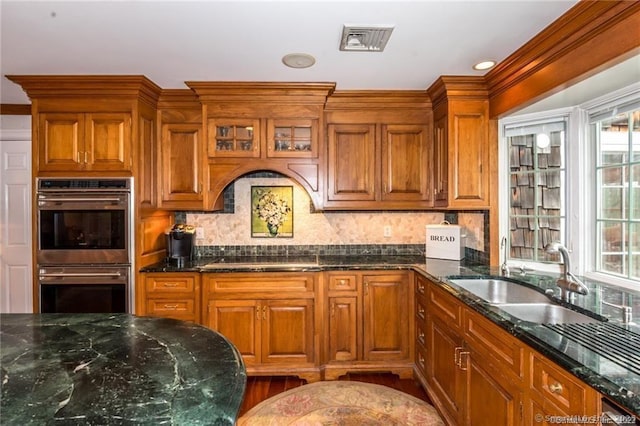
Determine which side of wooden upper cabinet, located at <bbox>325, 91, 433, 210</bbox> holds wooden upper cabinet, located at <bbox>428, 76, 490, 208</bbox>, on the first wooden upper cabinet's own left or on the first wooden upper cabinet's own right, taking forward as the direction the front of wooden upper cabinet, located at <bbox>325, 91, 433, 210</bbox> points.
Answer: on the first wooden upper cabinet's own left

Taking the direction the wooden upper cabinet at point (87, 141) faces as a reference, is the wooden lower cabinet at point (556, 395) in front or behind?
in front

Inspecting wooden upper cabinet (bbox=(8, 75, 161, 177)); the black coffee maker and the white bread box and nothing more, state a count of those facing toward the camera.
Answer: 3

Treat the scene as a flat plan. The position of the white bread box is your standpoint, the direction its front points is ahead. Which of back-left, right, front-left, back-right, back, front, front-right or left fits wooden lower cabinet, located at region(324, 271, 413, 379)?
front-right

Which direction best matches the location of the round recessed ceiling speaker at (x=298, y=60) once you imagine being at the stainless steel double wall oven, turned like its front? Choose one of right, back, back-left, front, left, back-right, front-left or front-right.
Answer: front-left

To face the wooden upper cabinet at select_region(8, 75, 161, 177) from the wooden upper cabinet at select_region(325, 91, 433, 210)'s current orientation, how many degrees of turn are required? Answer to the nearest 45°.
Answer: approximately 90° to its right

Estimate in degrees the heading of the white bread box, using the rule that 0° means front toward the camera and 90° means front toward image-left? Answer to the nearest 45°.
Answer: approximately 0°

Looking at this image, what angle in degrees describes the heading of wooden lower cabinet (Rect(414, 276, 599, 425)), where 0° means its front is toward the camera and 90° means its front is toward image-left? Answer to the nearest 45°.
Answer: approximately 45°

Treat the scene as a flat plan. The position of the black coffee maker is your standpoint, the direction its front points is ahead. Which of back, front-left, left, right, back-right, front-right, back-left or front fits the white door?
back-right

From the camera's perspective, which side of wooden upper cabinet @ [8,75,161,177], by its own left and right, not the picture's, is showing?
front

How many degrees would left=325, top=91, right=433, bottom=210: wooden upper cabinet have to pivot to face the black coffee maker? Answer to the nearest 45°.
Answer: approximately 90° to its right

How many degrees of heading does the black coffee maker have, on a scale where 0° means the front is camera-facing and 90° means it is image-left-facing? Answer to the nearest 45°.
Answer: approximately 0°
